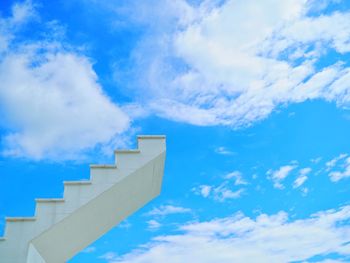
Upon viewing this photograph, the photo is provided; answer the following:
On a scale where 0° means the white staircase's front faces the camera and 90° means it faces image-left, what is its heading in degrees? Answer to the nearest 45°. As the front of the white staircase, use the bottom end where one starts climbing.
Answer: approximately 90°
